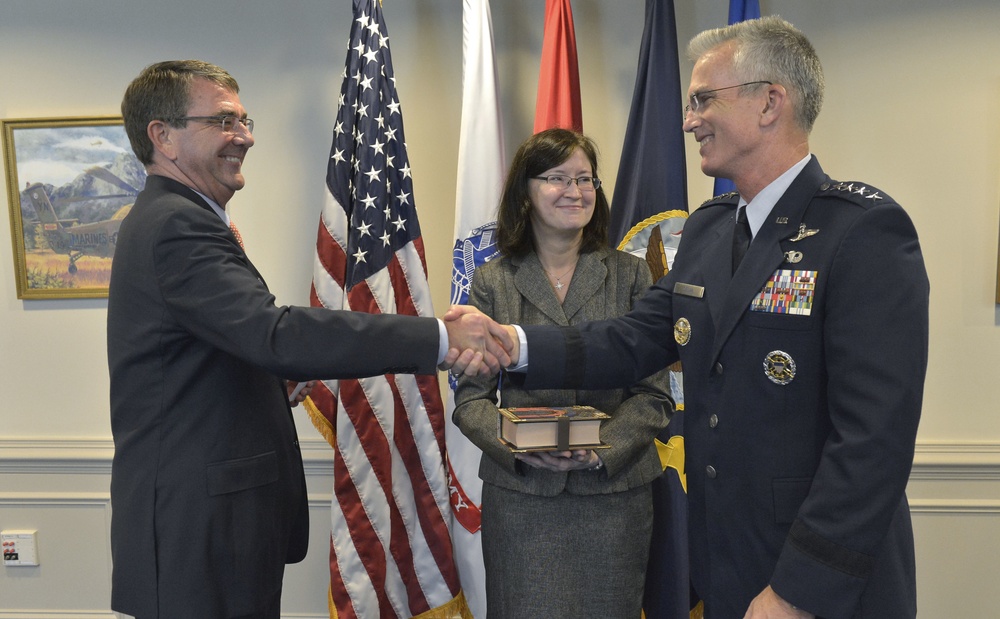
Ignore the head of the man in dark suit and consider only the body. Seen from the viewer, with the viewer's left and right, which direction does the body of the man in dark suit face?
facing to the right of the viewer

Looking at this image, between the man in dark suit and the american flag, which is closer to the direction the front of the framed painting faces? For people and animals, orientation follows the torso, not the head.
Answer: the man in dark suit

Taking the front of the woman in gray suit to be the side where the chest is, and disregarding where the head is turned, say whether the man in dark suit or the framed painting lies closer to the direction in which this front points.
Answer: the man in dark suit

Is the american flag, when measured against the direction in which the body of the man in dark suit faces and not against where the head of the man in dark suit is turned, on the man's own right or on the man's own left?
on the man's own left

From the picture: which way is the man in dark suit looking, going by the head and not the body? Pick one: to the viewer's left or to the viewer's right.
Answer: to the viewer's right

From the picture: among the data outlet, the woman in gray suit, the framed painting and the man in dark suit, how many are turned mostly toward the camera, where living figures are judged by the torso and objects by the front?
3

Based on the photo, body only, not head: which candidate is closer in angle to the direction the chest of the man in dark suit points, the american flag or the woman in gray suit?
the woman in gray suit

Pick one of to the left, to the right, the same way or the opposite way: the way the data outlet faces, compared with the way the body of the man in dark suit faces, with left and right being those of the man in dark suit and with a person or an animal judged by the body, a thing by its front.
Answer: to the right

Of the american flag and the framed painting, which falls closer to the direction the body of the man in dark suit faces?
the american flag
